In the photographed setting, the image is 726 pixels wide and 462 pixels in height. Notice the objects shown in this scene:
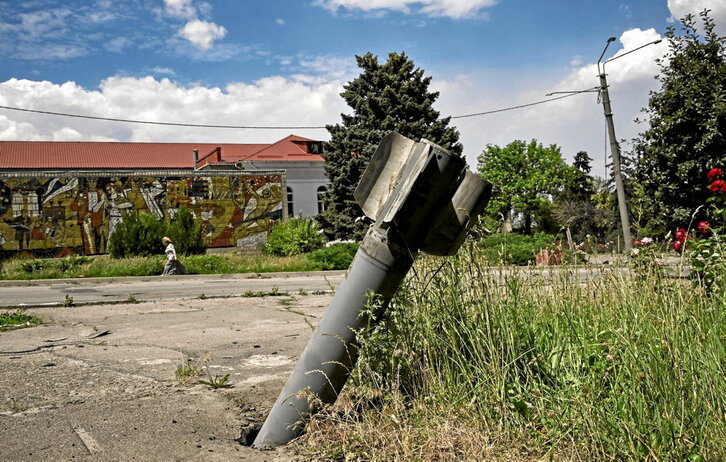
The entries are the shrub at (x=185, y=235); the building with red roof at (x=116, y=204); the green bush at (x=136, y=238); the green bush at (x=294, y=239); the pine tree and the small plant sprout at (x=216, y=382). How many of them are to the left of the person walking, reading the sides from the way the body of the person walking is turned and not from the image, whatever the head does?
1

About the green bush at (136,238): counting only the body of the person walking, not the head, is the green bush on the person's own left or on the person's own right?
on the person's own right

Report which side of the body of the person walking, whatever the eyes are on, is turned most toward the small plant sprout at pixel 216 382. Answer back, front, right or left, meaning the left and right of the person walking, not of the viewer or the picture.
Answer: left

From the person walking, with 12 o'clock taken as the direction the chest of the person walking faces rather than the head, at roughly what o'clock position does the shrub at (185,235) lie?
The shrub is roughly at 3 o'clock from the person walking.

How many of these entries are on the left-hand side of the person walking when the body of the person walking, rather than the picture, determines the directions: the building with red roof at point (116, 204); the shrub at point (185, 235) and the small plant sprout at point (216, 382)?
1

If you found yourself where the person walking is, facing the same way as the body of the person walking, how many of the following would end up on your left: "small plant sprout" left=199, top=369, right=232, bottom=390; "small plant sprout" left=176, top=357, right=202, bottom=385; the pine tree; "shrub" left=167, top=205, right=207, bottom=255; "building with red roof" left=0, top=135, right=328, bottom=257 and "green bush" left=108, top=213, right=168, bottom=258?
2

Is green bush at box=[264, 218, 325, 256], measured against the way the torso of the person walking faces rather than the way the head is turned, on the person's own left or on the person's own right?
on the person's own right

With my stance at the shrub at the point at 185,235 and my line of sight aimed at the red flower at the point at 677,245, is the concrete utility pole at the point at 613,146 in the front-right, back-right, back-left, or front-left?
front-left

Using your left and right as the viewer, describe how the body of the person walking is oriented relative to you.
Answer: facing to the left of the viewer

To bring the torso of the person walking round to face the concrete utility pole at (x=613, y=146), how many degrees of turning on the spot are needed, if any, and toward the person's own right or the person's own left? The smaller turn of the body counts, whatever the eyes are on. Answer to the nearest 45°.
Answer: approximately 180°

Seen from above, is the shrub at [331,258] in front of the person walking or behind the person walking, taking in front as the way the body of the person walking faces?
behind

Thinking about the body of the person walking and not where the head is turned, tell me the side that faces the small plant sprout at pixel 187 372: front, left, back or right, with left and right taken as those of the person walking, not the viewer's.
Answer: left

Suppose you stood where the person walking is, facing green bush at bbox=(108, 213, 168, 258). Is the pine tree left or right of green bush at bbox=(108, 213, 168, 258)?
right
